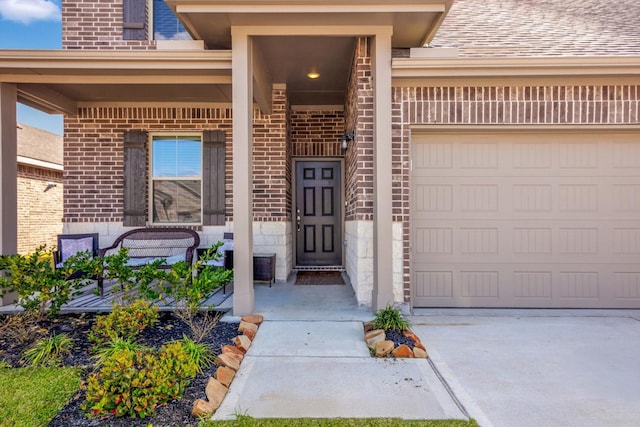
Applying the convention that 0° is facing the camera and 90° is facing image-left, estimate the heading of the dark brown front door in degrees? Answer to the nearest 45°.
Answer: approximately 0°

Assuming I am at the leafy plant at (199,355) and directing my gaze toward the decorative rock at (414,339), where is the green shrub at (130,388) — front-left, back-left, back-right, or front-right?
back-right

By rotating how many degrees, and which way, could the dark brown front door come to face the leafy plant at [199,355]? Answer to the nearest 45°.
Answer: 0° — it already faces it

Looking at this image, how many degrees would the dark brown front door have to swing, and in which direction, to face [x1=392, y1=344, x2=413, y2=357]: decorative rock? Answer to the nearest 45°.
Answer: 0° — it already faces it

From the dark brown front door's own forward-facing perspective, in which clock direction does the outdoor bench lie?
The outdoor bench is roughly at 2 o'clock from the dark brown front door.

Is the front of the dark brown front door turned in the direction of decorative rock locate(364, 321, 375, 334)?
yes
